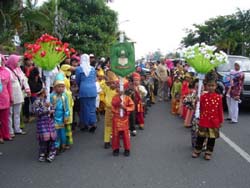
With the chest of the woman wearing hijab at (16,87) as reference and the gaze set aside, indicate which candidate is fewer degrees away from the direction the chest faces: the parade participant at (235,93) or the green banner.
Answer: the parade participant

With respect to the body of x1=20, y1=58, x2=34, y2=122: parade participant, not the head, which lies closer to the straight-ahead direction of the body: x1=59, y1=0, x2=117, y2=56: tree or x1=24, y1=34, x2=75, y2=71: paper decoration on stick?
the paper decoration on stick

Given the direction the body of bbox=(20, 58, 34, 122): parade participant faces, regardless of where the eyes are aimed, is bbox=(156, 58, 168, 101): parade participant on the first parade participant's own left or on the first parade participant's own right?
on the first parade participant's own left

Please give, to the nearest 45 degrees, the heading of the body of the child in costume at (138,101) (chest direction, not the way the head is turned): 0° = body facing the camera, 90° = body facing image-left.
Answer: approximately 0°

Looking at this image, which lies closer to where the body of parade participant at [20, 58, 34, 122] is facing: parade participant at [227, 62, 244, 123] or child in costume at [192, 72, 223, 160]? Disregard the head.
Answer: the child in costume

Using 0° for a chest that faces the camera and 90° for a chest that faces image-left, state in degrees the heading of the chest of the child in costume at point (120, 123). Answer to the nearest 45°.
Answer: approximately 0°

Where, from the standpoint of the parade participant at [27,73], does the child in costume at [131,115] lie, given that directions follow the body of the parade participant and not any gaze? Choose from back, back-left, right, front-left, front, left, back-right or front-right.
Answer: front-left

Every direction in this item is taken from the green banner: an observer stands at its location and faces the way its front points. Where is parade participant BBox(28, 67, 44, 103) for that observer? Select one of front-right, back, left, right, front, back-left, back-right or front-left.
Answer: back-right

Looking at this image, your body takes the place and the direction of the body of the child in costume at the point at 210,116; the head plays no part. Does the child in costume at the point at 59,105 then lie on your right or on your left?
on your right

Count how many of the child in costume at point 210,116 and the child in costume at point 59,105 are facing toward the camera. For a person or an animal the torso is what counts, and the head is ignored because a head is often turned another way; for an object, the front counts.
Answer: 2
